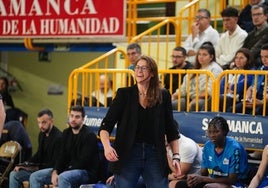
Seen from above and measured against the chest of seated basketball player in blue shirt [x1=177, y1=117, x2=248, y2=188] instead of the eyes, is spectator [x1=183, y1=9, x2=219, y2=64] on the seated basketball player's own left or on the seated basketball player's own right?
on the seated basketball player's own right

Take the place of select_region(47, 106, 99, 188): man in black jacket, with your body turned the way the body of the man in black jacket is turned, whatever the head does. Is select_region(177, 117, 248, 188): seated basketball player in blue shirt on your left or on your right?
on your left

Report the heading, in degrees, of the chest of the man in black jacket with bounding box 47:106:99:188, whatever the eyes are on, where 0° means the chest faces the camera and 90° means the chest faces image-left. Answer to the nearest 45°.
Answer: approximately 45°

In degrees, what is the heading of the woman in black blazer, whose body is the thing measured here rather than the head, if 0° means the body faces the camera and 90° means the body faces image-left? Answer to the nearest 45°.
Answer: approximately 0°
